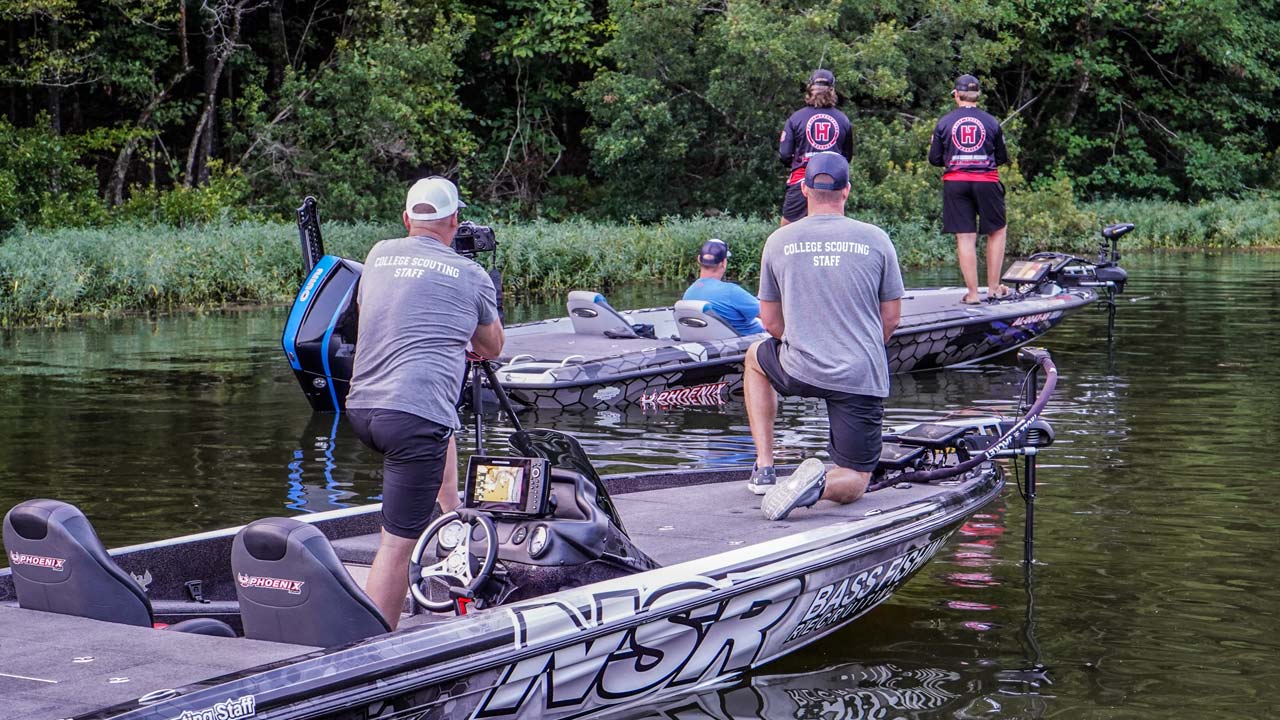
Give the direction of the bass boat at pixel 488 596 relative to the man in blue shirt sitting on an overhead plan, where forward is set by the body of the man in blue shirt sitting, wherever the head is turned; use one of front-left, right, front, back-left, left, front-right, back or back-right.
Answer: back-right

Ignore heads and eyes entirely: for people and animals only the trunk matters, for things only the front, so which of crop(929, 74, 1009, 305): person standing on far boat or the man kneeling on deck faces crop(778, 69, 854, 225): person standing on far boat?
the man kneeling on deck

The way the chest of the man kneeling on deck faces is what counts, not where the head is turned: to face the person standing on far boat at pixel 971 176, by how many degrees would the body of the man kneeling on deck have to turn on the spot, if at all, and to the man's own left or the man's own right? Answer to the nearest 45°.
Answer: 0° — they already face them

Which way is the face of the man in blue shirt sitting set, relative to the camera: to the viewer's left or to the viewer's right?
to the viewer's right

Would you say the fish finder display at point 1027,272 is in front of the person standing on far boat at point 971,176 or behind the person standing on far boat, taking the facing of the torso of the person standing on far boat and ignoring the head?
in front

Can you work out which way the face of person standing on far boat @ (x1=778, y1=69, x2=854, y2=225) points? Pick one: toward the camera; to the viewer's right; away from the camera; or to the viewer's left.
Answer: away from the camera

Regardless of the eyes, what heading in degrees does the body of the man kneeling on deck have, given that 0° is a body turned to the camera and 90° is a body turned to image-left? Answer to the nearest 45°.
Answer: approximately 180°

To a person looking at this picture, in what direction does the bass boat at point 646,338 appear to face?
facing away from the viewer and to the right of the viewer

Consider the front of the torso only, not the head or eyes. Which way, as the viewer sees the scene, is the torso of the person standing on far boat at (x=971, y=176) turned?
away from the camera

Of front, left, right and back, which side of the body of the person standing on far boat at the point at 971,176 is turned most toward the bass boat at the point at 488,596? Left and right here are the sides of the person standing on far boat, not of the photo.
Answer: back

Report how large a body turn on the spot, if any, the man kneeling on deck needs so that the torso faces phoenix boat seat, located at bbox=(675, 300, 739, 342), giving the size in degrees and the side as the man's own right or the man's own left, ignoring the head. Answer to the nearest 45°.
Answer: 0° — they already face it

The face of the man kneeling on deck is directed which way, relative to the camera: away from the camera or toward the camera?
away from the camera

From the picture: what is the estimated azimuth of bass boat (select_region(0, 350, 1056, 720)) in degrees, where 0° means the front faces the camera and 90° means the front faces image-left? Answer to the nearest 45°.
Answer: approximately 225°

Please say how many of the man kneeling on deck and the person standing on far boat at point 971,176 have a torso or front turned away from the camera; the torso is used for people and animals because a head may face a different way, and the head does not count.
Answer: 2

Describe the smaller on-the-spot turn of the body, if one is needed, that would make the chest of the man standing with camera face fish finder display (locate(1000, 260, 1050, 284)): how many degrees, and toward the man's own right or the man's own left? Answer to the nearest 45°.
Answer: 0° — they already face it

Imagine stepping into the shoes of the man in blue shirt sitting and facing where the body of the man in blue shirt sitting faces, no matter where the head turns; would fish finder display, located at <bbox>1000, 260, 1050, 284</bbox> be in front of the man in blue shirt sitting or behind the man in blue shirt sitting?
in front

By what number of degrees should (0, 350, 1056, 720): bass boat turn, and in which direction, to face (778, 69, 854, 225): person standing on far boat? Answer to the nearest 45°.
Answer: approximately 45° to its left
